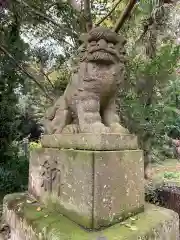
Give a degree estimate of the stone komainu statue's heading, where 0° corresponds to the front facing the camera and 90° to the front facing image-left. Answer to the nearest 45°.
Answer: approximately 315°

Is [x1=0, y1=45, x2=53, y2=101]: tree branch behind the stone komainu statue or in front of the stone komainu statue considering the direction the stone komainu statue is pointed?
behind
